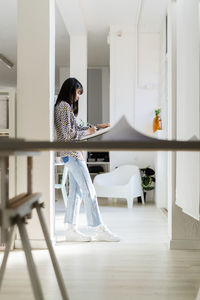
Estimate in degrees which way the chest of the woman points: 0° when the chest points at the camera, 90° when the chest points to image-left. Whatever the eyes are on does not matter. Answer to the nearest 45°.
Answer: approximately 270°

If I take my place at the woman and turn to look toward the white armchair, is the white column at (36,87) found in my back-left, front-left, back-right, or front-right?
back-left

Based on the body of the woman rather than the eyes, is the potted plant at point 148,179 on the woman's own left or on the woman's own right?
on the woman's own left

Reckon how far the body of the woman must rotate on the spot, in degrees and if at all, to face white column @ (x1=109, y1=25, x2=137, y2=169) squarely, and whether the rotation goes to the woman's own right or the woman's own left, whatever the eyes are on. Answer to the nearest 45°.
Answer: approximately 90° to the woman's own left

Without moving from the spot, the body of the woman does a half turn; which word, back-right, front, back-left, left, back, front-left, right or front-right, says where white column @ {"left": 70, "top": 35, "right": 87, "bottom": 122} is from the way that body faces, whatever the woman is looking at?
right

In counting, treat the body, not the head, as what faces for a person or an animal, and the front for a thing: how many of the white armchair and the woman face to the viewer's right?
1

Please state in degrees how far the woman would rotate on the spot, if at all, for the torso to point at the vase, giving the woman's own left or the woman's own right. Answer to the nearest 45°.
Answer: approximately 45° to the woman's own left

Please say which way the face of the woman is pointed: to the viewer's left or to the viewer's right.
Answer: to the viewer's right

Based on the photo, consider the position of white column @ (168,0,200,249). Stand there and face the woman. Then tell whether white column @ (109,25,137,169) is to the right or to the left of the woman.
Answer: right

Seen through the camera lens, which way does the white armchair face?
facing the viewer and to the left of the viewer

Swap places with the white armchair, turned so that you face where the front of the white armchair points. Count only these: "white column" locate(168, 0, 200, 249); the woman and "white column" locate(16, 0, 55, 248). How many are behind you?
0

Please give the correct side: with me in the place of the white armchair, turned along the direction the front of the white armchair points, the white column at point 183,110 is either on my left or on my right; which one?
on my left
